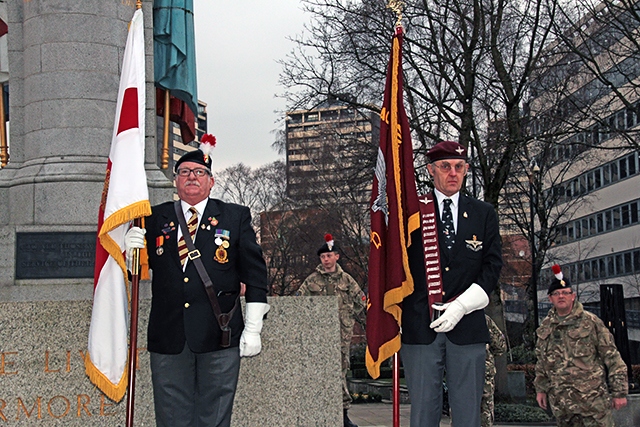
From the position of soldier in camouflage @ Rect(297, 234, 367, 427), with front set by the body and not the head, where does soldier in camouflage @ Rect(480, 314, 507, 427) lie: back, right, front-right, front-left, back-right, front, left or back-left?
front-left

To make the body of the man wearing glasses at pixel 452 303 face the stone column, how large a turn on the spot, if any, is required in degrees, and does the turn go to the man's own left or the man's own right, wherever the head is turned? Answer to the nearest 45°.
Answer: approximately 135° to the man's own right

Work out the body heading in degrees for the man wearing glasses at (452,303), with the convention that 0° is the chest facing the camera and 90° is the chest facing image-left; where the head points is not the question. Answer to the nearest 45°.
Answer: approximately 0°

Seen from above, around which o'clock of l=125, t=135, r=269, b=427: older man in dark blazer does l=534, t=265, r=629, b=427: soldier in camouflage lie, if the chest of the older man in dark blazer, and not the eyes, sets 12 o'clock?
The soldier in camouflage is roughly at 8 o'clock from the older man in dark blazer.

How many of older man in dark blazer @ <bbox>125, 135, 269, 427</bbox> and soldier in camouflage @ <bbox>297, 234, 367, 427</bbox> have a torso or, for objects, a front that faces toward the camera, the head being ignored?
2

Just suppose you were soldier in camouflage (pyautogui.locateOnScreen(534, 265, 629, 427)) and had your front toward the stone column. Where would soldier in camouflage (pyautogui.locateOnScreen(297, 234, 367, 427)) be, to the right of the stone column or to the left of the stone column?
right

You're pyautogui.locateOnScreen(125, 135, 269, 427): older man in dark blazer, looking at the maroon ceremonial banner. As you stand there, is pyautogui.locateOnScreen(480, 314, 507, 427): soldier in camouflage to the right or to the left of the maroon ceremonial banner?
left
